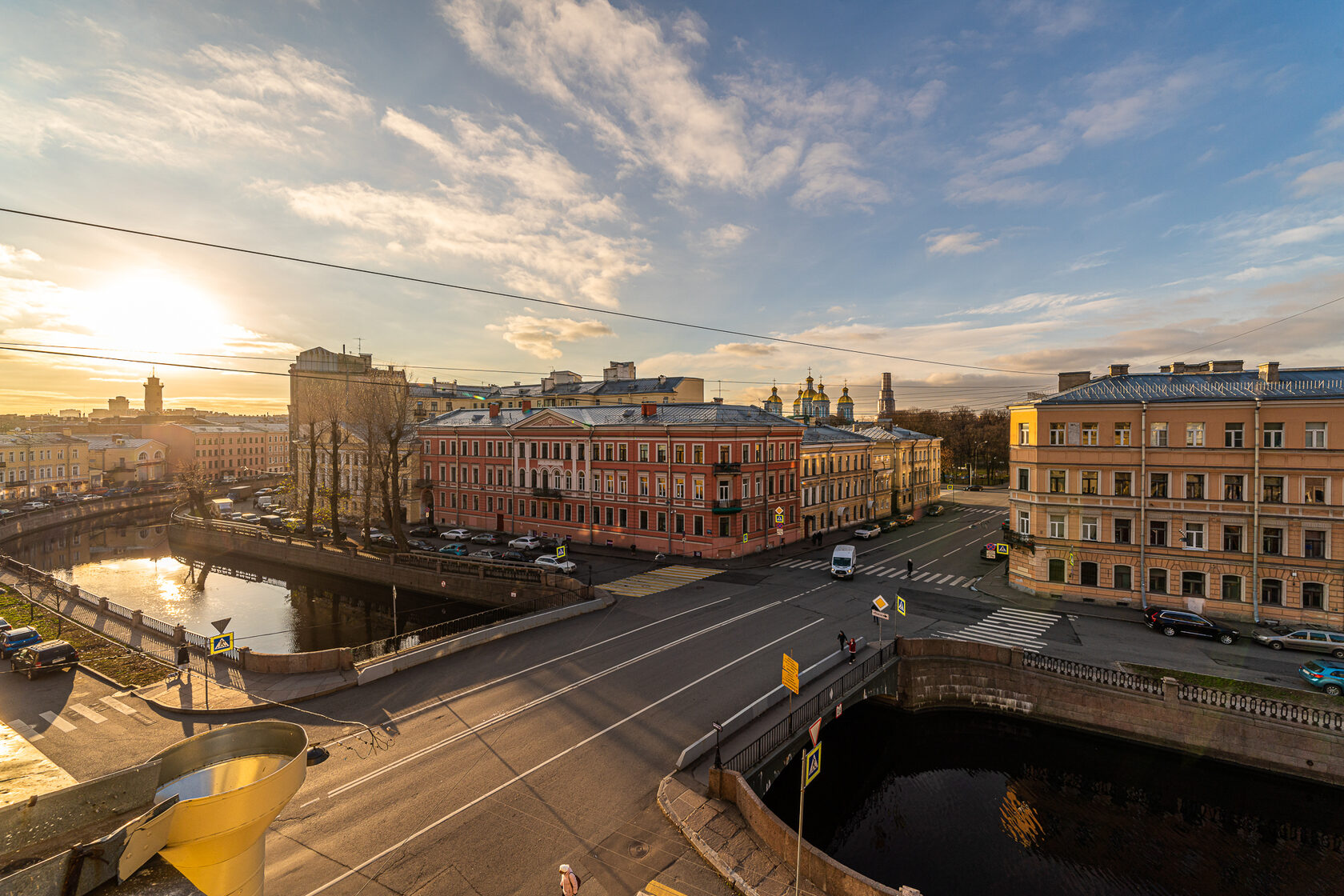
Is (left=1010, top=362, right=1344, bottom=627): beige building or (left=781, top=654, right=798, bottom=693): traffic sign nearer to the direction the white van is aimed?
the traffic sign

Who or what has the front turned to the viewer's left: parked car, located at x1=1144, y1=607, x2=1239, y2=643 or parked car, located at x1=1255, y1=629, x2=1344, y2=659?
parked car, located at x1=1255, y1=629, x2=1344, y2=659

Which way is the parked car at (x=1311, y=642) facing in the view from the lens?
facing to the left of the viewer

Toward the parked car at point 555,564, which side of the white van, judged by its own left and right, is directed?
right

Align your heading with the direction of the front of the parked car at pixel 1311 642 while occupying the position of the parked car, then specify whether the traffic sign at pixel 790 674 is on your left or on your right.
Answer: on your left

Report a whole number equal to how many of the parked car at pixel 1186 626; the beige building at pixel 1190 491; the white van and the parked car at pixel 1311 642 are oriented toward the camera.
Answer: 2

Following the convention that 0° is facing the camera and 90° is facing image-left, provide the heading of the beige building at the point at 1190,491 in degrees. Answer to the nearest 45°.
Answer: approximately 0°

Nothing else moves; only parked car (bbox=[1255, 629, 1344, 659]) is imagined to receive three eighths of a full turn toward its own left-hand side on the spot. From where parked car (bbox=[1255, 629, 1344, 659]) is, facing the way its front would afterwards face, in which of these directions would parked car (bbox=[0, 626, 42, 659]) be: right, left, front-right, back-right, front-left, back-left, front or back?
right

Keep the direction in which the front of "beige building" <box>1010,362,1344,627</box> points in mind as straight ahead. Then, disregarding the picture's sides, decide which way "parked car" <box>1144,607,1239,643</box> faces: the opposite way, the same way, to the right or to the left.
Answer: to the left

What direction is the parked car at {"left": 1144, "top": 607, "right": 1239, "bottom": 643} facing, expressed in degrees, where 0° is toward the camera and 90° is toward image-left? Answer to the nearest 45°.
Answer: approximately 270°

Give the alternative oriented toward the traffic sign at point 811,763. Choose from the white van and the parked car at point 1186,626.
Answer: the white van
